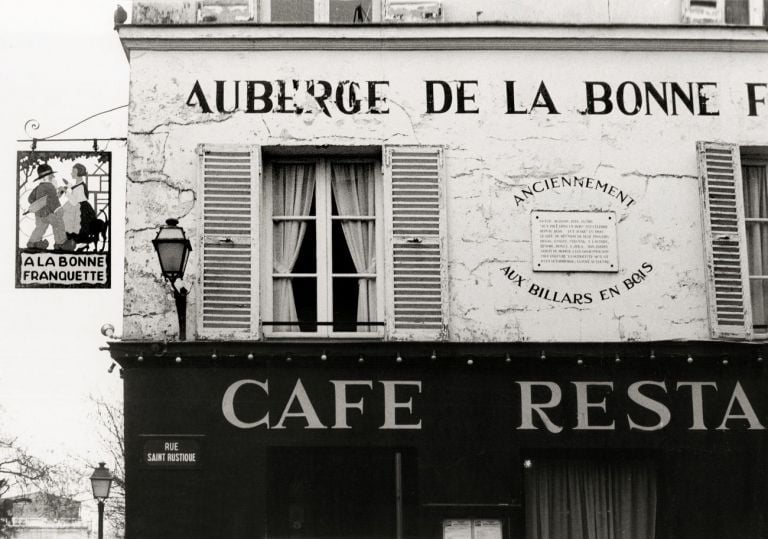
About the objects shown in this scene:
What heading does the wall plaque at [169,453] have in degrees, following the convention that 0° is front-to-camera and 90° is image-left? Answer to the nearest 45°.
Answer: approximately 0°

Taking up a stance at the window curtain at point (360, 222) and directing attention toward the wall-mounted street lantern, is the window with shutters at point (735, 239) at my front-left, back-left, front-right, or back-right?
back-left

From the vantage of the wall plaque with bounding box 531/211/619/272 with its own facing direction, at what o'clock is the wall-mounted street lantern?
The wall-mounted street lantern is roughly at 2 o'clock from the wall plaque.

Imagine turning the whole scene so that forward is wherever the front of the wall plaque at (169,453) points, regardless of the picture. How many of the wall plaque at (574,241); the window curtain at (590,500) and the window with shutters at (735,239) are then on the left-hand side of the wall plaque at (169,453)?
3

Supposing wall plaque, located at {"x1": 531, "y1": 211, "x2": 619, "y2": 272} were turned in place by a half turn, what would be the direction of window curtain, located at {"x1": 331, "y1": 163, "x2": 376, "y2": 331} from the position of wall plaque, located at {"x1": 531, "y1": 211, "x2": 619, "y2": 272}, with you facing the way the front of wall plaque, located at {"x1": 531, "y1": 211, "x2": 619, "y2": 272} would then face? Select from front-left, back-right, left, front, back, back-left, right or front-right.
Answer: left

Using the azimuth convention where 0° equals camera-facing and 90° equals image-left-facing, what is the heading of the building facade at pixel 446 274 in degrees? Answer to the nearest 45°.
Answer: approximately 0°
